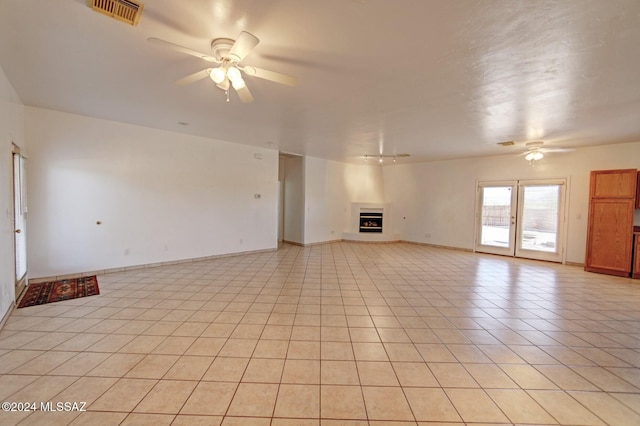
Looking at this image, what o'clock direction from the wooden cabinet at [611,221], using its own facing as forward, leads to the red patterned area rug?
The red patterned area rug is roughly at 1 o'clock from the wooden cabinet.

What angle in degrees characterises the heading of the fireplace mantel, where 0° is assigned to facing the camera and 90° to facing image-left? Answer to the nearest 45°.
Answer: approximately 0°

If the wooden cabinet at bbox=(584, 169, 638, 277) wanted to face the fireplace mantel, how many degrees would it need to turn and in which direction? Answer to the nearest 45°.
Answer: approximately 90° to its right

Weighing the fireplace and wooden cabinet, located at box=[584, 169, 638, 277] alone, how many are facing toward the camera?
2

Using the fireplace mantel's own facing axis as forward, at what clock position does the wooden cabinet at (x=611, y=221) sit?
The wooden cabinet is roughly at 10 o'clock from the fireplace mantel.

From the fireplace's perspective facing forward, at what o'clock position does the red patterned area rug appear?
The red patterned area rug is roughly at 1 o'clock from the fireplace.

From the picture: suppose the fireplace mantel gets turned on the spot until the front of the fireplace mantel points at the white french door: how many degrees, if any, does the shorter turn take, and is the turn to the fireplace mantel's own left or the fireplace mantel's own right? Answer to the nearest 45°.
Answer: approximately 90° to the fireplace mantel's own left

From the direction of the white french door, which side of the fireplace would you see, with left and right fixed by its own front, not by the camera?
left
